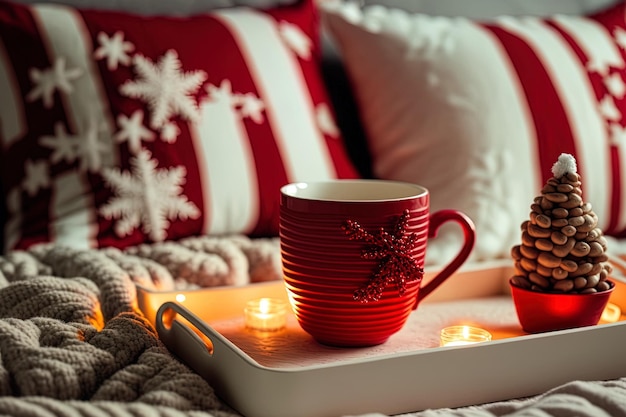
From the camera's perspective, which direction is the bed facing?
toward the camera
